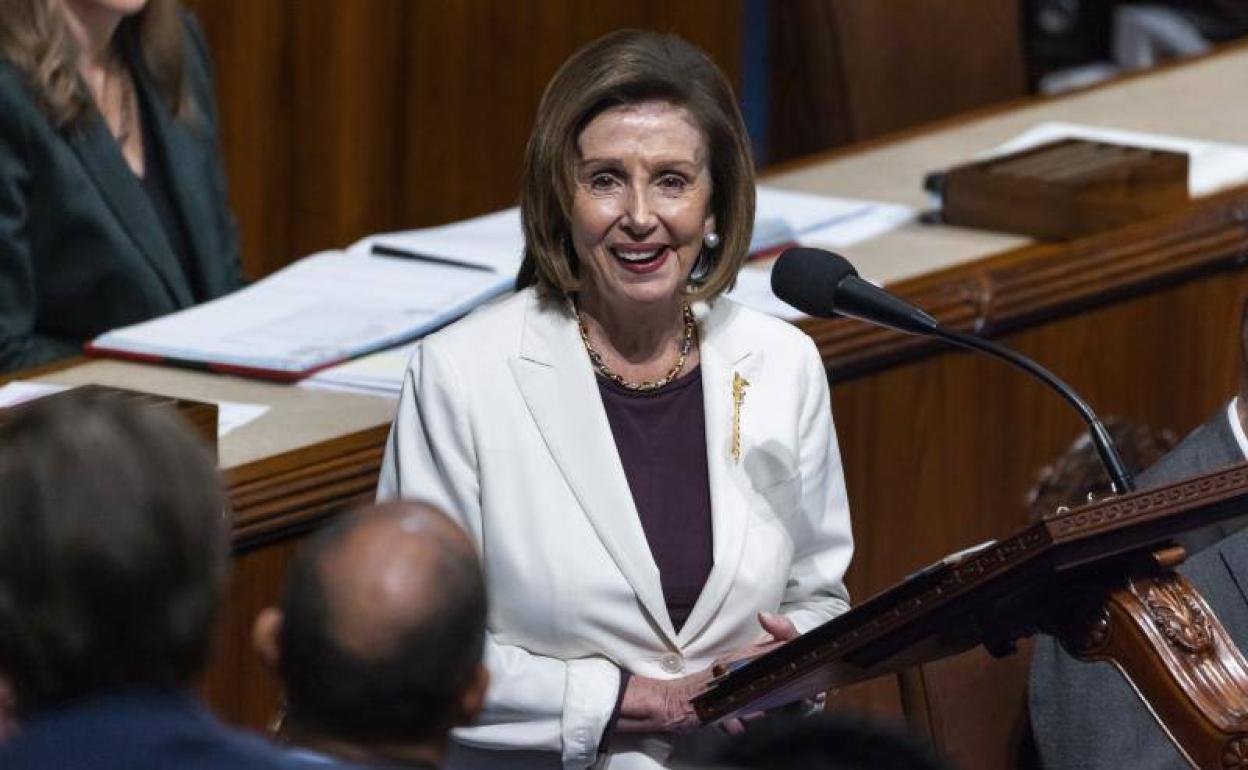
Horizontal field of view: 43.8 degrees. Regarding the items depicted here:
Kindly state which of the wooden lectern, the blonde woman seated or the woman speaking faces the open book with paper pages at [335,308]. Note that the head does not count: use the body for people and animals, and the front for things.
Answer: the blonde woman seated

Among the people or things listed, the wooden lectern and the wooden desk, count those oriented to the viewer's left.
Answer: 1

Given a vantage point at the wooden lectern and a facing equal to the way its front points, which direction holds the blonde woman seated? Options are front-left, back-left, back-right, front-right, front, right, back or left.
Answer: back

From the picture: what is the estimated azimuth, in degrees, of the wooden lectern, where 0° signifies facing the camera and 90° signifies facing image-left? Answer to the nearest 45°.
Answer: approximately 315°

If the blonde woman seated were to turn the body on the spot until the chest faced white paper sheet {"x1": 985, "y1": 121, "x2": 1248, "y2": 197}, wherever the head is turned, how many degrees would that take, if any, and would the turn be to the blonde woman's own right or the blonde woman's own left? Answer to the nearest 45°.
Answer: approximately 45° to the blonde woman's own left

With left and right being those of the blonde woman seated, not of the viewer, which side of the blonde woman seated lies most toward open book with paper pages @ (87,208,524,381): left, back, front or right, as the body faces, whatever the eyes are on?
front

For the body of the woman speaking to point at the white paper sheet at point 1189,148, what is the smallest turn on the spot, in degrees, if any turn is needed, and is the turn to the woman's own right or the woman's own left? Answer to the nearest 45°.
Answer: approximately 135° to the woman's own left

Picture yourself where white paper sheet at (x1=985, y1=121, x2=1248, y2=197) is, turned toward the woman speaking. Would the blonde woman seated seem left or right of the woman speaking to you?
right

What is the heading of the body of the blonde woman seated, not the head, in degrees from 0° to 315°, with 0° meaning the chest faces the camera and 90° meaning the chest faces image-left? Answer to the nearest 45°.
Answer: approximately 315°
